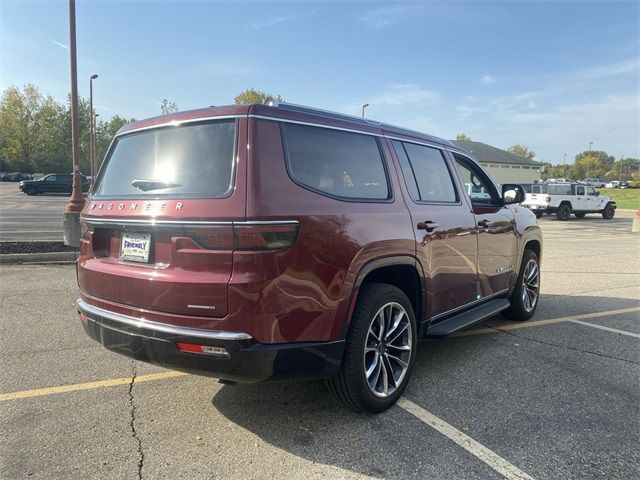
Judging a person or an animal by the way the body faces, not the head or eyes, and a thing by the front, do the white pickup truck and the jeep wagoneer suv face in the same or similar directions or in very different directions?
same or similar directions

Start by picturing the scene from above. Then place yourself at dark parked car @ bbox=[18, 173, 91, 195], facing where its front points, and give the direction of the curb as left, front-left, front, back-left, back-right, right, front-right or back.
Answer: left

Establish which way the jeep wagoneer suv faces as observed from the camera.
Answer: facing away from the viewer and to the right of the viewer

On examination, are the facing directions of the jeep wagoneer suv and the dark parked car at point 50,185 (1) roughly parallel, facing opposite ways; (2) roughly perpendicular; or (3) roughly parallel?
roughly parallel, facing opposite ways

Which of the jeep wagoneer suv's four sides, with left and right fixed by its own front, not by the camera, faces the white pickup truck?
front

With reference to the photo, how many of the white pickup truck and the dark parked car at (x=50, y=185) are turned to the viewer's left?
1

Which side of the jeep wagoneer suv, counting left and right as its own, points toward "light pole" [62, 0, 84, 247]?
left

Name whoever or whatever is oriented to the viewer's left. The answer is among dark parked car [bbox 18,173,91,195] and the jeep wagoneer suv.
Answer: the dark parked car

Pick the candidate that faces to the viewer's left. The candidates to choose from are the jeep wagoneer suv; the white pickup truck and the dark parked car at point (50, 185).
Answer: the dark parked car

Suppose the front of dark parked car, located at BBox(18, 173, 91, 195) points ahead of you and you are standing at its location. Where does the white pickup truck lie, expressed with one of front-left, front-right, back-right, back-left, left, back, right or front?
back-left

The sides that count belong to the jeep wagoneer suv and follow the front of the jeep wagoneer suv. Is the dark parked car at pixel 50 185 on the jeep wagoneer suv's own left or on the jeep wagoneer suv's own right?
on the jeep wagoneer suv's own left

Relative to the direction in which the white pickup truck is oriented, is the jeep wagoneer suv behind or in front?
behind

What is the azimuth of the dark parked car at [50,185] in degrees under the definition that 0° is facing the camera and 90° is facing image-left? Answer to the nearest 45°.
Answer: approximately 90°

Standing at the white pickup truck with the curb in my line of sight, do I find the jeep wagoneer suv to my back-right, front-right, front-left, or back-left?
front-left

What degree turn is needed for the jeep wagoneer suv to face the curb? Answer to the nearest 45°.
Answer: approximately 90° to its left
